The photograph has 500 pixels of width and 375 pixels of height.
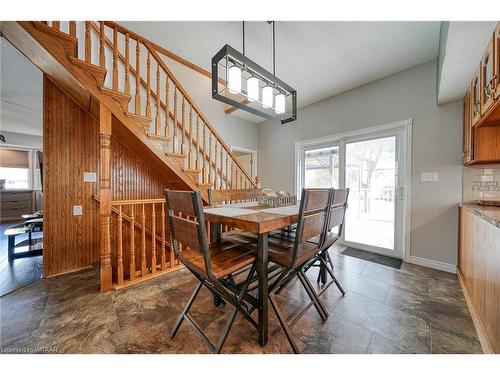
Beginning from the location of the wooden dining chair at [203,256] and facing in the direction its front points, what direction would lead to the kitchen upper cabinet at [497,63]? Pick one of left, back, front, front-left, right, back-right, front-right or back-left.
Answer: front-right

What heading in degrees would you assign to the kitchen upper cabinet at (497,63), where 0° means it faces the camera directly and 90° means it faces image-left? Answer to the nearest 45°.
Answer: approximately 90°

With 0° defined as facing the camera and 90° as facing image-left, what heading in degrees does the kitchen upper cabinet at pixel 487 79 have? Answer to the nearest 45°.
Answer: approximately 90°

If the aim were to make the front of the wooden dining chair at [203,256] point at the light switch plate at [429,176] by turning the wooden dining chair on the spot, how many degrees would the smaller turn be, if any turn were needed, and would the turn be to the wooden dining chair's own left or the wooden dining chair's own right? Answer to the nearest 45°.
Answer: approximately 45° to the wooden dining chair's own right

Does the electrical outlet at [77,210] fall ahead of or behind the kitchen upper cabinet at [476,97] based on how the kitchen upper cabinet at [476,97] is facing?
ahead

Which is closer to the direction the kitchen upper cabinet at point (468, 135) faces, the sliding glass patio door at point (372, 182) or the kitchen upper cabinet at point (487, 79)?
the sliding glass patio door

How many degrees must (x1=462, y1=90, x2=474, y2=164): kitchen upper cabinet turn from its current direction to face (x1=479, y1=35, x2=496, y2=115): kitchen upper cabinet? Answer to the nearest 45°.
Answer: approximately 90° to its left

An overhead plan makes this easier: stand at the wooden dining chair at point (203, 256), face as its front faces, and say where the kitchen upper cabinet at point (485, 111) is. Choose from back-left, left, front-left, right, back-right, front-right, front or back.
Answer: front-right

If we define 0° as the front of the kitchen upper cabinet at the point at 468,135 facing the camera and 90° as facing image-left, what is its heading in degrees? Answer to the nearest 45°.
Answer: approximately 90°

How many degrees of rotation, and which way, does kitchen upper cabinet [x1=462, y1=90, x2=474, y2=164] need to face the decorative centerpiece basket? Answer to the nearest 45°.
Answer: approximately 45° to its left

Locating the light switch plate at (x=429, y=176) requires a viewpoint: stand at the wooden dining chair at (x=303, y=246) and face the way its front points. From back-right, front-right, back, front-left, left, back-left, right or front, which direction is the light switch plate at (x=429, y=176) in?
right

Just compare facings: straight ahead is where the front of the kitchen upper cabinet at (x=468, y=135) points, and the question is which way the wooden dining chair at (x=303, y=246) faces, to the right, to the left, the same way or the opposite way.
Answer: the same way

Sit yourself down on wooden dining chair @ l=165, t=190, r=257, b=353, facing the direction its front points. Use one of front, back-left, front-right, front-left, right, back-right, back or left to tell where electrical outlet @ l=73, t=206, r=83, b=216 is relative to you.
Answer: left

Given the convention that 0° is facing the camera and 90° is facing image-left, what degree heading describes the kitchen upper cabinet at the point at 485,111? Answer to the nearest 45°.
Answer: approximately 90°
